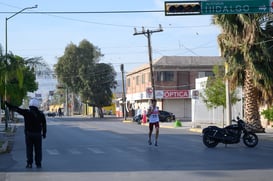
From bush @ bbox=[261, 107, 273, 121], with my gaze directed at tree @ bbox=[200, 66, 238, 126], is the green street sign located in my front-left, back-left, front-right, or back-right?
back-left

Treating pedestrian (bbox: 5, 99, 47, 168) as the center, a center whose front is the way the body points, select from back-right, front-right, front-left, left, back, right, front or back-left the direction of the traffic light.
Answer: front-right

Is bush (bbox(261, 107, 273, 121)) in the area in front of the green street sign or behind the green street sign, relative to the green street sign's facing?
behind

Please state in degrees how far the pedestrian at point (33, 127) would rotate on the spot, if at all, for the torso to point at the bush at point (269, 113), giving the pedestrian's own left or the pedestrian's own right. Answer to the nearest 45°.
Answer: approximately 45° to the pedestrian's own right

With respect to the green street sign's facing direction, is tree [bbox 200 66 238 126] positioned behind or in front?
behind

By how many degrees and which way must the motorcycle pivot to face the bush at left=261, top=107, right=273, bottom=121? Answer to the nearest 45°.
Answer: approximately 90° to its left

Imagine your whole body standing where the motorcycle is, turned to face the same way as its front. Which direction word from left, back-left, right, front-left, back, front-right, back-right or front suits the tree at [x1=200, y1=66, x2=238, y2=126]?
left

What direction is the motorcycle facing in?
to the viewer's right

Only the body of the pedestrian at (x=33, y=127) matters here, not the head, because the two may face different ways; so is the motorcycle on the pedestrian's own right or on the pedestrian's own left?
on the pedestrian's own right

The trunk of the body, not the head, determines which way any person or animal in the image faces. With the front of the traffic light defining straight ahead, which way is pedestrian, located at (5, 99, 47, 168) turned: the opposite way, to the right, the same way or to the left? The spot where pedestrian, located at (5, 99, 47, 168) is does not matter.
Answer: the opposite way

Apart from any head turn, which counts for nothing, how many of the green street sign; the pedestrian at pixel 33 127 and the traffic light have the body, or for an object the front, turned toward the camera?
2
